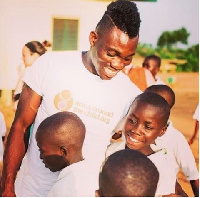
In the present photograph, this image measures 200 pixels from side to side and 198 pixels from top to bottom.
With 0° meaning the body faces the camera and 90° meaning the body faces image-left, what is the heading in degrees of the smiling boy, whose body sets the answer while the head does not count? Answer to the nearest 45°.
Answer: approximately 45°

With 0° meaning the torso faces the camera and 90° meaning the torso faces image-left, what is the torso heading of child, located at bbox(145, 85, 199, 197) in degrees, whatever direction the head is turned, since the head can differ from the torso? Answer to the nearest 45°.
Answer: approximately 45°
